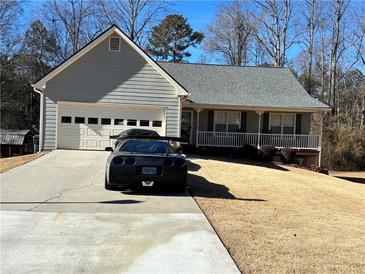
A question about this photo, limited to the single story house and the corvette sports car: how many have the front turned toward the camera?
1

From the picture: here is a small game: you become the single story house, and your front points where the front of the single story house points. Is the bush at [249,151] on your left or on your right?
on your left

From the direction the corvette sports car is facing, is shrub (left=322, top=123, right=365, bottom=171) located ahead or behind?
ahead

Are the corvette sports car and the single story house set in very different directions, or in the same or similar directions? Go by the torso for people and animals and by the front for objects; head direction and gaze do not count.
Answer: very different directions

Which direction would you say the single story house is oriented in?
toward the camera

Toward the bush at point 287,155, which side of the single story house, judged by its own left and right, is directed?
left

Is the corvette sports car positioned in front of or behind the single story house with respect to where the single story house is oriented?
in front

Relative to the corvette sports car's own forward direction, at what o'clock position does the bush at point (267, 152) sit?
The bush is roughly at 1 o'clock from the corvette sports car.

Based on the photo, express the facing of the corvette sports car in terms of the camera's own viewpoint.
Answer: facing away from the viewer
